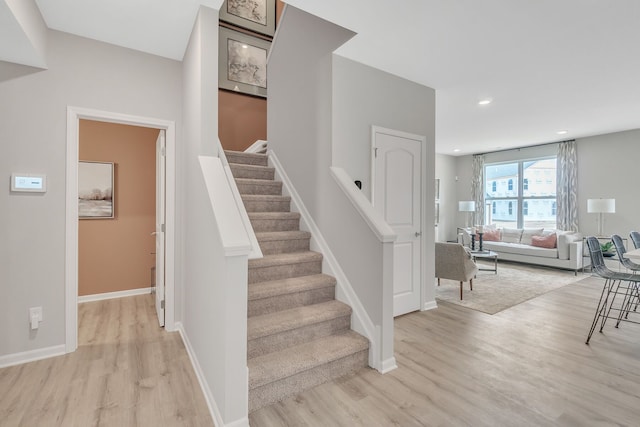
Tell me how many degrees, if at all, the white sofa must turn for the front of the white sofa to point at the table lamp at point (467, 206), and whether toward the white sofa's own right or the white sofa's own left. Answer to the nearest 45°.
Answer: approximately 90° to the white sofa's own right

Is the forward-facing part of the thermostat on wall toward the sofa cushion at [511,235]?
no

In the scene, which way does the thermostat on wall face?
toward the camera

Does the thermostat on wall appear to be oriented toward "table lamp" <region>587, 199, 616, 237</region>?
no

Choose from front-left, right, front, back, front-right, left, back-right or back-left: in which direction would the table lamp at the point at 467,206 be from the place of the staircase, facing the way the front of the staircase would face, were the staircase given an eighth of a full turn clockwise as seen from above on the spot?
back-left

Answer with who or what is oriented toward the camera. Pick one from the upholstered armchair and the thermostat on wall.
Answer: the thermostat on wall

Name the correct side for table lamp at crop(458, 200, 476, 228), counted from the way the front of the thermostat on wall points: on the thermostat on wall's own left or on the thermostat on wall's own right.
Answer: on the thermostat on wall's own left

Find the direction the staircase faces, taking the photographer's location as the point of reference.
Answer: facing the viewer and to the right of the viewer

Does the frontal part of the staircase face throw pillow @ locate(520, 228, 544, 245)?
no

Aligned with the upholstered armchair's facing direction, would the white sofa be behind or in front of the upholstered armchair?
in front

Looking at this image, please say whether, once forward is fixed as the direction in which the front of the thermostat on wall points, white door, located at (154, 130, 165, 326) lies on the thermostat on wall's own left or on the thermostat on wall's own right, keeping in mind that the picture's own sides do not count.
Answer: on the thermostat on wall's own left

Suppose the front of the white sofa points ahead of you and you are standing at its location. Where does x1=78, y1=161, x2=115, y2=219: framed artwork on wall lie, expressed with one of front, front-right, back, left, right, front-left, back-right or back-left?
front

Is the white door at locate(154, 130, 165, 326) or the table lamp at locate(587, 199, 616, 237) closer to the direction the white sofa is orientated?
the white door

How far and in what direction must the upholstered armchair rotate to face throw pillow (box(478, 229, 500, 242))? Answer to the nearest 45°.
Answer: approximately 45° to its left

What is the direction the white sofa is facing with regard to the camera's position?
facing the viewer and to the left of the viewer

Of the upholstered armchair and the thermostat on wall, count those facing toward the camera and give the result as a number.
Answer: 1

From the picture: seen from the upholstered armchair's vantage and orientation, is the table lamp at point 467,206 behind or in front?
in front

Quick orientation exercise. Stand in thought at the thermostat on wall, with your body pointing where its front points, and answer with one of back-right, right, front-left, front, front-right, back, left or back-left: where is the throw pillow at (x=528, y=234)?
left
